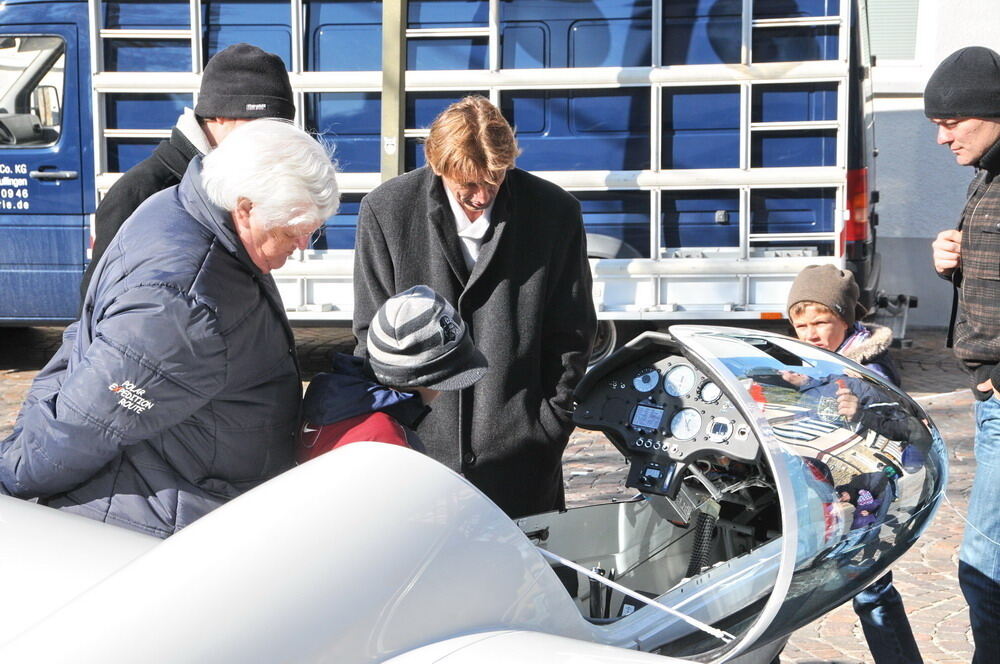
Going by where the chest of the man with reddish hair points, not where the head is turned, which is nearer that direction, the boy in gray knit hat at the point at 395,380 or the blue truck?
the boy in gray knit hat

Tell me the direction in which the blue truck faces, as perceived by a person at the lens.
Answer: facing to the left of the viewer

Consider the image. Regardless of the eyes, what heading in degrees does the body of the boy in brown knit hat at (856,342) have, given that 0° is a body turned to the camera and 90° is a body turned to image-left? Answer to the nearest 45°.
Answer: approximately 45°

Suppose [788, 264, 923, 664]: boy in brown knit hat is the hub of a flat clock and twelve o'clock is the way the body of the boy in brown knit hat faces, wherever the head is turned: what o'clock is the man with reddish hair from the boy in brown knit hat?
The man with reddish hair is roughly at 1 o'clock from the boy in brown knit hat.

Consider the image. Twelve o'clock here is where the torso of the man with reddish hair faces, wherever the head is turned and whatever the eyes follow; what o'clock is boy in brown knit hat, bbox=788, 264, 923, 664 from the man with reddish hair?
The boy in brown knit hat is roughly at 9 o'clock from the man with reddish hair.

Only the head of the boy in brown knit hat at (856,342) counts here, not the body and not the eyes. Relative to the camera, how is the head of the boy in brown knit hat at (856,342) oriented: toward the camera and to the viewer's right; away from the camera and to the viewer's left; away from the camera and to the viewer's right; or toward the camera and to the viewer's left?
toward the camera and to the viewer's left

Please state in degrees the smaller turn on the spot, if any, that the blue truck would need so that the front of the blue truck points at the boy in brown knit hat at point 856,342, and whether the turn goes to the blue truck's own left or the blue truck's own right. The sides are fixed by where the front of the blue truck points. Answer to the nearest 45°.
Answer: approximately 90° to the blue truck's own left

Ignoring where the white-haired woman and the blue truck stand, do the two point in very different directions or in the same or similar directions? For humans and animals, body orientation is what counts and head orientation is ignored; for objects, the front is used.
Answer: very different directions

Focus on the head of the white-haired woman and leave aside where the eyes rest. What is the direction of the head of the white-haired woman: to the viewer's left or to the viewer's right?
to the viewer's right

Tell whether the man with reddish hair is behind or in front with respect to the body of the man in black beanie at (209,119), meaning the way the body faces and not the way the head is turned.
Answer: in front

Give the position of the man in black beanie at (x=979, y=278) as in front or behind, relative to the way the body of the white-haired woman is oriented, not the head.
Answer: in front

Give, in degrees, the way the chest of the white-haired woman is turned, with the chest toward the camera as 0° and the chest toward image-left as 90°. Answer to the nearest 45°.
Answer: approximately 270°

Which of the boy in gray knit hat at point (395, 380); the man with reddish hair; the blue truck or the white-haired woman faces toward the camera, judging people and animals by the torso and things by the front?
the man with reddish hair

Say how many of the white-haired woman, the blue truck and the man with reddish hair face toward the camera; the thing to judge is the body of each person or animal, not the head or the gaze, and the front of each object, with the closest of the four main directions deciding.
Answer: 1

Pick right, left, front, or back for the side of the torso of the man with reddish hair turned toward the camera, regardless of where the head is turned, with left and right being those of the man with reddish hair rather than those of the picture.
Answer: front
